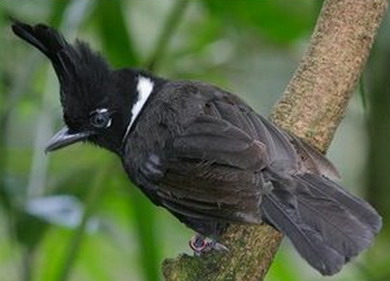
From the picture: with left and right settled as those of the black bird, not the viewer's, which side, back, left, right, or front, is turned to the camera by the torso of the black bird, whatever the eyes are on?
left

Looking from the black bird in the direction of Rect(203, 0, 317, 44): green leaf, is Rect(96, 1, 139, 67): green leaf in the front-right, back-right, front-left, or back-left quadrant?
front-left

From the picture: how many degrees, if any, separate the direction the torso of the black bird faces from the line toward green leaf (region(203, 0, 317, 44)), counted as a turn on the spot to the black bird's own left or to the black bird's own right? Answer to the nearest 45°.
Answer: approximately 90° to the black bird's own right

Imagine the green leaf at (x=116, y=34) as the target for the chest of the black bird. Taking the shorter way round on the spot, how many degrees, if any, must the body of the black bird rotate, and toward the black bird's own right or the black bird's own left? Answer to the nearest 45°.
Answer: approximately 45° to the black bird's own right
